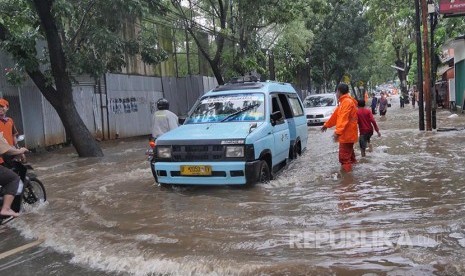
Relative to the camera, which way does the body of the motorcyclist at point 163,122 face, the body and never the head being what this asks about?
away from the camera

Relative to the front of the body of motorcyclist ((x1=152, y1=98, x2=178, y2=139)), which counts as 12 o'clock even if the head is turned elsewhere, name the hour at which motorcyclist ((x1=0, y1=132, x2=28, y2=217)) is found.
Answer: motorcyclist ((x1=0, y1=132, x2=28, y2=217)) is roughly at 7 o'clock from motorcyclist ((x1=152, y1=98, x2=178, y2=139)).

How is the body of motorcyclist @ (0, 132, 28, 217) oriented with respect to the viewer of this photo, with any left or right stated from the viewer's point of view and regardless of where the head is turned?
facing to the right of the viewer

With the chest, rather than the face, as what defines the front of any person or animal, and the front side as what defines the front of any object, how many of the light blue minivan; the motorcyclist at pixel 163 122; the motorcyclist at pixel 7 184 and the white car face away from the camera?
1

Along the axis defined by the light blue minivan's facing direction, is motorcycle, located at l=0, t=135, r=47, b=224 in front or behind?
in front

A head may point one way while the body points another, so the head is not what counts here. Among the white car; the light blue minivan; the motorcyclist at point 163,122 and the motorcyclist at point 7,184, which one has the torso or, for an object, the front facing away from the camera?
the motorcyclist at point 163,122

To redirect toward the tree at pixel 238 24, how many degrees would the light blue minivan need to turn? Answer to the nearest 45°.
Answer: approximately 135° to its right

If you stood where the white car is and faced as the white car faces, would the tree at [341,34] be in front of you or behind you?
behind

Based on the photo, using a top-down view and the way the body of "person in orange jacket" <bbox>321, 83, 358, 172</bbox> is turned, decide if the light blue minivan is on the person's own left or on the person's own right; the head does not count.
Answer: on the person's own left

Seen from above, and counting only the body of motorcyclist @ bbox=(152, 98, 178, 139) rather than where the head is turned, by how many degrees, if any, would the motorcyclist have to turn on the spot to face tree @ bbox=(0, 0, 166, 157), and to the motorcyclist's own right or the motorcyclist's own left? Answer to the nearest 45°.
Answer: approximately 45° to the motorcyclist's own left

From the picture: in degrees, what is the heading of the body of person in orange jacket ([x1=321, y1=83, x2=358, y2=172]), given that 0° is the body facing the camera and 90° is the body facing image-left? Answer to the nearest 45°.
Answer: approximately 135°

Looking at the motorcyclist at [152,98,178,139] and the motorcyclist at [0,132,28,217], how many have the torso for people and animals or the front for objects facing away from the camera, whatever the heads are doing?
1

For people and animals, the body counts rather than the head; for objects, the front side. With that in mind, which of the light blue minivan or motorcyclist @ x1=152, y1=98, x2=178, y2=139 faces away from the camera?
the motorcyclist

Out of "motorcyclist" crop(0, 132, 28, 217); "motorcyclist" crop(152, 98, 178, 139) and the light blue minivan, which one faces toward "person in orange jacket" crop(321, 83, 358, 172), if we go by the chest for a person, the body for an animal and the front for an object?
"motorcyclist" crop(0, 132, 28, 217)

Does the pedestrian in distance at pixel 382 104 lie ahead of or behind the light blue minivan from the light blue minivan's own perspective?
behind

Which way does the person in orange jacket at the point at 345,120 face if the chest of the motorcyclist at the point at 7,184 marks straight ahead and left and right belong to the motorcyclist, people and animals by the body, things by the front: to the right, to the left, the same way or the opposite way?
to the left

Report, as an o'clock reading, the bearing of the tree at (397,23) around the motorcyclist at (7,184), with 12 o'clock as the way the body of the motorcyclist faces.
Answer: The tree is roughly at 11 o'clock from the motorcyclist.

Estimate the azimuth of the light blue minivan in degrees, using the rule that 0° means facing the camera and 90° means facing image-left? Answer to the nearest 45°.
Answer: approximately 45°
